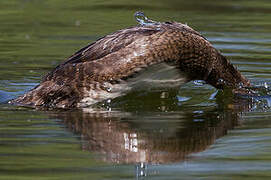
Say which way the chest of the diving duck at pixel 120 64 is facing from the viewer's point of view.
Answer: to the viewer's right

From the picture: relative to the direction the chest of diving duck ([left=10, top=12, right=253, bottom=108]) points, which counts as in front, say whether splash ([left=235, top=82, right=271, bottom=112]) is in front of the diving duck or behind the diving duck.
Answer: in front
